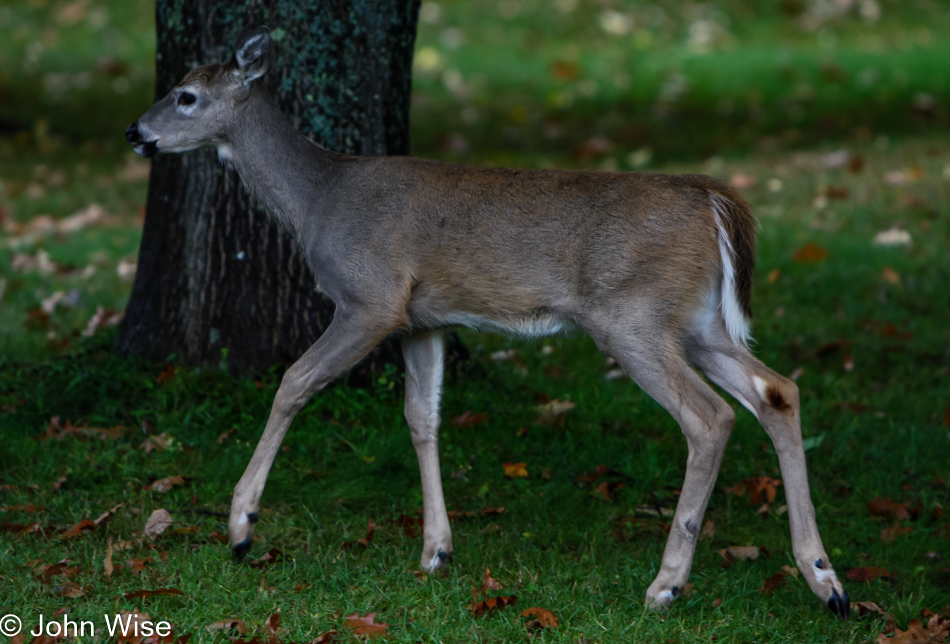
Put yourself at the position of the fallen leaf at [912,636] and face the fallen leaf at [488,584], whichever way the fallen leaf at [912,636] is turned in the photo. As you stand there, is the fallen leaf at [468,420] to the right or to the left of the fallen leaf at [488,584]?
right

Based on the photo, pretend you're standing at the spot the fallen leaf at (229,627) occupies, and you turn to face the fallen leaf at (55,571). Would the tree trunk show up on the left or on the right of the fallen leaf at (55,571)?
right

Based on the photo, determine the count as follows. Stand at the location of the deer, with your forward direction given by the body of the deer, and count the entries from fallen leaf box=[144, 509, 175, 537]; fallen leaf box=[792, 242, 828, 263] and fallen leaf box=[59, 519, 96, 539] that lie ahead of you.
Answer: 2

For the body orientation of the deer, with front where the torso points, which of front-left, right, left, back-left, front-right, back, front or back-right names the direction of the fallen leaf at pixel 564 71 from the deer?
right

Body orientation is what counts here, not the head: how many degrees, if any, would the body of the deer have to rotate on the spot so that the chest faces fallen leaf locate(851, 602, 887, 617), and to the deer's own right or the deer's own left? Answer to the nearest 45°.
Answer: approximately 135° to the deer's own left

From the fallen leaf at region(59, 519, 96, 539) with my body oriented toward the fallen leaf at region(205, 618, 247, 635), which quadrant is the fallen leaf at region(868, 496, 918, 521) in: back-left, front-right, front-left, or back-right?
front-left

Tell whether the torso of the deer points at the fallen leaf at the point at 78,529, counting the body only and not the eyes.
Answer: yes

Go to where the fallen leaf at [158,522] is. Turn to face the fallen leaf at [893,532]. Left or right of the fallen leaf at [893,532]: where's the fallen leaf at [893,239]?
left

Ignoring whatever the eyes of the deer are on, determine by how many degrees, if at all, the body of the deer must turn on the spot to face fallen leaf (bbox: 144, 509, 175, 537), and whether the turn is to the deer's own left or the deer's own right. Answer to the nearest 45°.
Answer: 0° — it already faces it

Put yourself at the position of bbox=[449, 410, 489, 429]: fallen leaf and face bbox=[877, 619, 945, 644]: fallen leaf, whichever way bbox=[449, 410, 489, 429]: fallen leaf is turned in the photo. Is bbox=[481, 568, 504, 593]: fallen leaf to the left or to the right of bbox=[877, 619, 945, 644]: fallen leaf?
right

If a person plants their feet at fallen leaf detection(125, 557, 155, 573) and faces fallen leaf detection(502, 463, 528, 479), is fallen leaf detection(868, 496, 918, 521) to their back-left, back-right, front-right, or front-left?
front-right

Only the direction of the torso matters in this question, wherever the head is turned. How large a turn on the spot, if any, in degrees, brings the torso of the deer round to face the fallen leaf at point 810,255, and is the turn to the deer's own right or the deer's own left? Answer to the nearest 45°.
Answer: approximately 135° to the deer's own right

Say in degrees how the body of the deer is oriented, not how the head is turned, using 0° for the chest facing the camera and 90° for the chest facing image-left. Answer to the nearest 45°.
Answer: approximately 90°

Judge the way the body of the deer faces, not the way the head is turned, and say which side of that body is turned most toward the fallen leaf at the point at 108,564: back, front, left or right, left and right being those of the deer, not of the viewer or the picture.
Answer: front

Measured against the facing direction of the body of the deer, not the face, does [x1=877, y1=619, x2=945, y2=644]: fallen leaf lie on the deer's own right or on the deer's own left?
on the deer's own left
